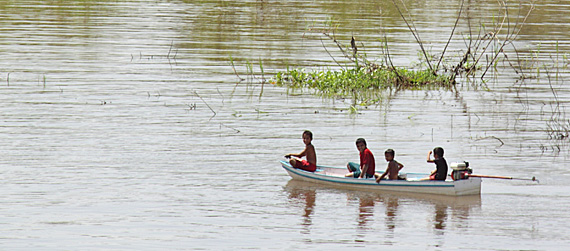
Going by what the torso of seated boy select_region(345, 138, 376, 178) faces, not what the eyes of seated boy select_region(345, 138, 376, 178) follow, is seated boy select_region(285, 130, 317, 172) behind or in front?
in front

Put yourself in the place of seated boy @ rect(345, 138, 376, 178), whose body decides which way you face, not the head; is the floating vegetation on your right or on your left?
on your right

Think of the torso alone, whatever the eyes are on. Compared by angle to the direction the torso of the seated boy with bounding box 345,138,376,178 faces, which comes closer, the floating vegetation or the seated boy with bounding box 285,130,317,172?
the seated boy

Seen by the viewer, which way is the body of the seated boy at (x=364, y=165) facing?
to the viewer's left
